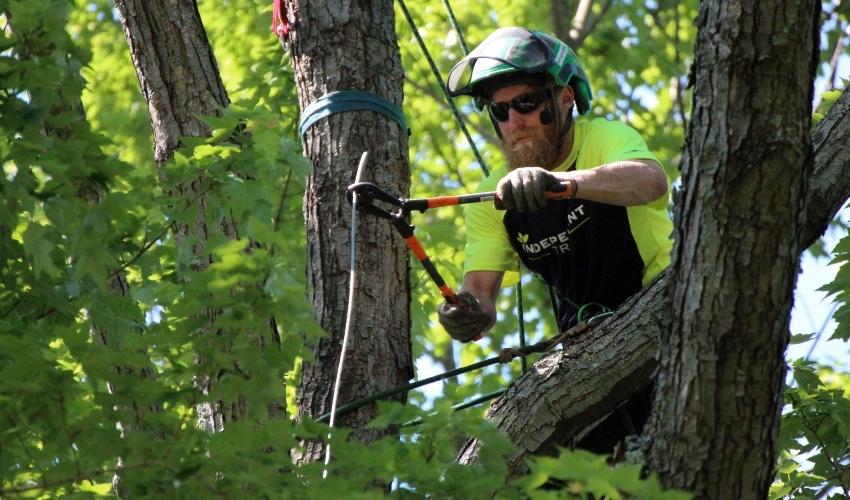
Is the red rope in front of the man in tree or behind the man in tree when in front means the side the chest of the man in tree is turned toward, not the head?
in front

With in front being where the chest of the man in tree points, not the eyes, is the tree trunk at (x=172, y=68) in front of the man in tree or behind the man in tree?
in front

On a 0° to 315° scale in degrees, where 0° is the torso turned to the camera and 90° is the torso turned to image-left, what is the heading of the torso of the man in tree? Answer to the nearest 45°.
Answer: approximately 45°
